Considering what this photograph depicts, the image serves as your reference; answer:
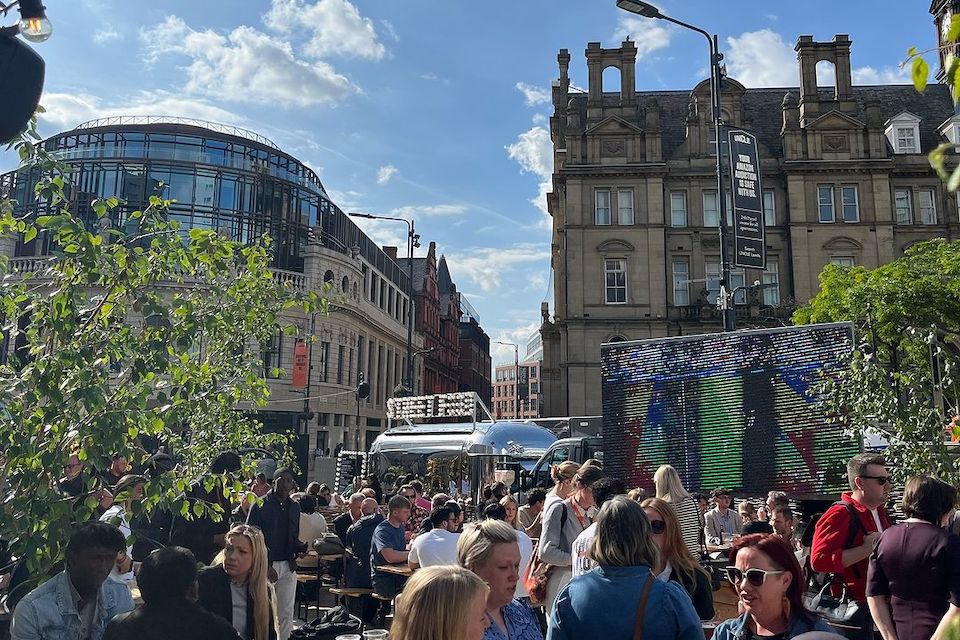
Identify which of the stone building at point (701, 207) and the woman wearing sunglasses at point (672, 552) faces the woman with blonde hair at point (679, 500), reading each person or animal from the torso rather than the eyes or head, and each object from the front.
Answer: the stone building

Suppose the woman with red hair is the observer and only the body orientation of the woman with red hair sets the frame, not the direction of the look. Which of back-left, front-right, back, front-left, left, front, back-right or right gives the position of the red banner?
right

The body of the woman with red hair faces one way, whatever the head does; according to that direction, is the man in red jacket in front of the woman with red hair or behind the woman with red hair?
behind

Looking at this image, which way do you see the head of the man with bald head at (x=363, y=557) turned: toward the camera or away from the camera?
away from the camera

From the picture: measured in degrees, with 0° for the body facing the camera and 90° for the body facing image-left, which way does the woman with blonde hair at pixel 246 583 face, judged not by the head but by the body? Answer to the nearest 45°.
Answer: approximately 45°

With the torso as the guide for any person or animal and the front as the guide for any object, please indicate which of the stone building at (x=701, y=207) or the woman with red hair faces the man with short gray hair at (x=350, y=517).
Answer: the stone building

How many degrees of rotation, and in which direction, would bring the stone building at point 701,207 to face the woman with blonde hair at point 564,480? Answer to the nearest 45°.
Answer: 0° — it already faces them

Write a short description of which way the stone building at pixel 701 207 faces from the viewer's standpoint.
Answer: facing the viewer

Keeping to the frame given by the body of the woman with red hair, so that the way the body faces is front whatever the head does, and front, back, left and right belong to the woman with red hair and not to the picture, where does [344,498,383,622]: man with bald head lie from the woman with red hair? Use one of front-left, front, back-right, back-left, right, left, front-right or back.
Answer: right

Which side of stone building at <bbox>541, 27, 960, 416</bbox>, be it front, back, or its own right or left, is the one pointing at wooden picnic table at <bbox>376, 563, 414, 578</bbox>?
front

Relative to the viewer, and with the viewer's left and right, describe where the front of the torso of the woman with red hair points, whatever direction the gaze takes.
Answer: facing the viewer and to the left of the viewer

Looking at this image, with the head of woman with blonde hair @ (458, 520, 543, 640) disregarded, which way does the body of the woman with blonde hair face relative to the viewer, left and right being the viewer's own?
facing the viewer and to the right of the viewer

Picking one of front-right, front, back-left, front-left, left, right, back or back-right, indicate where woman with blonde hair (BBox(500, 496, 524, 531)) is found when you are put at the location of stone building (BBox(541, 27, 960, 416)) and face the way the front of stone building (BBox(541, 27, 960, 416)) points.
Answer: front
